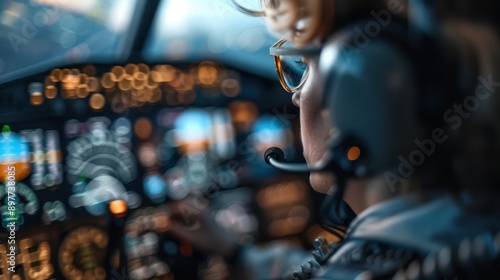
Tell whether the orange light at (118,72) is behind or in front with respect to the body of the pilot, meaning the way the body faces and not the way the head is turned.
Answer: in front

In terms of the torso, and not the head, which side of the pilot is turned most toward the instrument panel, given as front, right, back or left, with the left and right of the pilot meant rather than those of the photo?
front

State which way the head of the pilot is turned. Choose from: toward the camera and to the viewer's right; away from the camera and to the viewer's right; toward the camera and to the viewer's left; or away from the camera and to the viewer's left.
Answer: away from the camera and to the viewer's left

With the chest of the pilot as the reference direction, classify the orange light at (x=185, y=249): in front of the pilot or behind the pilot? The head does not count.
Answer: in front

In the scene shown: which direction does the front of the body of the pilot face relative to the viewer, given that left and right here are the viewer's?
facing away from the viewer and to the left of the viewer
